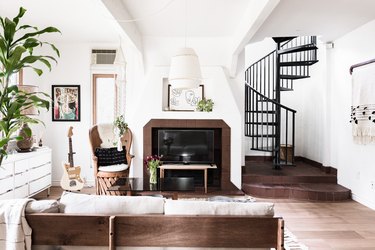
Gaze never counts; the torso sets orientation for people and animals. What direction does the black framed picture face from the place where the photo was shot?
facing the viewer

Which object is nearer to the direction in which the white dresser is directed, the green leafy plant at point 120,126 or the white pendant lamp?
the white pendant lamp

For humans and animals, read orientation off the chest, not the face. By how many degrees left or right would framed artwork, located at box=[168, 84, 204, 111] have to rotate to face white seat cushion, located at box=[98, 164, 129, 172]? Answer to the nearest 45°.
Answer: approximately 45° to its right

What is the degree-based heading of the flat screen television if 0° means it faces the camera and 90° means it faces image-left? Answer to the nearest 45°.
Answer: approximately 0°

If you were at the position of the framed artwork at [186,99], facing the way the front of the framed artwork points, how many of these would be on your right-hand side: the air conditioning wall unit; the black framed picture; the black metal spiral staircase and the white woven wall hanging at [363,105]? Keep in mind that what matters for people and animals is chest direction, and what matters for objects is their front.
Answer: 2

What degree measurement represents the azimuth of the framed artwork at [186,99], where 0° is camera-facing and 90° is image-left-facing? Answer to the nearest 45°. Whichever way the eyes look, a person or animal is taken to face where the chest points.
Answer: approximately 0°

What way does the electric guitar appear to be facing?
toward the camera

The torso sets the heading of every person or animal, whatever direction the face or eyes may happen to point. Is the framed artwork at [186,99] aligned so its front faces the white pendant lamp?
yes

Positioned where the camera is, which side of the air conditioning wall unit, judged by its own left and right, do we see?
front

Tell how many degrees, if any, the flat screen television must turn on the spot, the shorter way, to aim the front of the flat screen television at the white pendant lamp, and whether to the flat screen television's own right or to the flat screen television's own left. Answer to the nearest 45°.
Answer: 0° — it already faces it

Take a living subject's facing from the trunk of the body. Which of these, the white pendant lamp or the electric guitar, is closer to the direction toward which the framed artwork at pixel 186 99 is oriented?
the white pendant lamp

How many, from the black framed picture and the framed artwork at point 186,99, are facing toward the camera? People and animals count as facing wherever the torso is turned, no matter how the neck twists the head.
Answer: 2

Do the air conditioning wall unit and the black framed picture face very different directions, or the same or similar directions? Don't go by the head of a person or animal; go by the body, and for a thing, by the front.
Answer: same or similar directions

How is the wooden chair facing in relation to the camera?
toward the camera

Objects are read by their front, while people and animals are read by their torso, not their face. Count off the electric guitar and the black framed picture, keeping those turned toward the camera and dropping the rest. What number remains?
2

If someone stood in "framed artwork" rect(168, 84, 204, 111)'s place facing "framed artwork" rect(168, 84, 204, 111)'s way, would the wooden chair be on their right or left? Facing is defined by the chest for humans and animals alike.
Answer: on their right

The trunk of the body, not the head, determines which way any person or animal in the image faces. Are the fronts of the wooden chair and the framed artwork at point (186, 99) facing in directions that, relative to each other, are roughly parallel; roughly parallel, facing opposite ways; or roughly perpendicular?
roughly parallel
